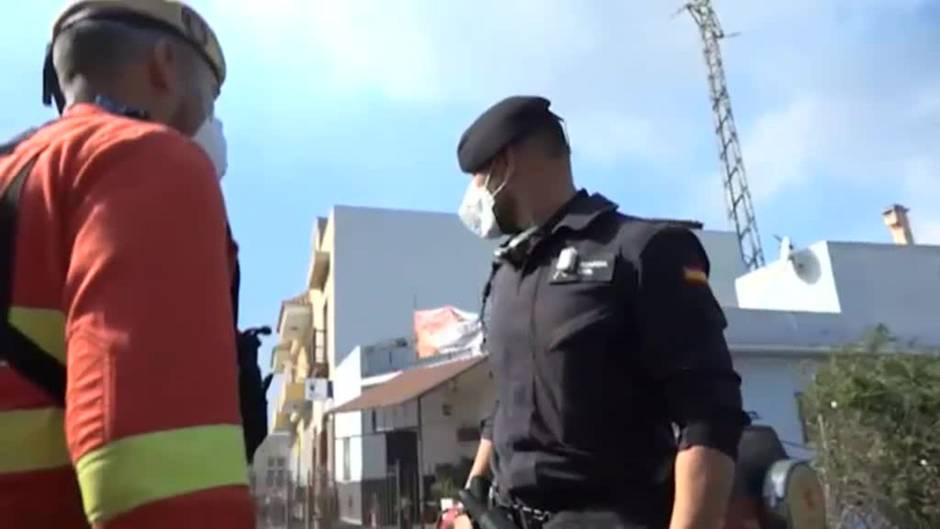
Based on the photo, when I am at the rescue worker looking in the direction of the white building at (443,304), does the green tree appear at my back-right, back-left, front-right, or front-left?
front-right

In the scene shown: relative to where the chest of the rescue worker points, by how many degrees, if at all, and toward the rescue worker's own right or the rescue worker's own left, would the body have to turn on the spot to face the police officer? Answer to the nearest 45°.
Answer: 0° — they already face them

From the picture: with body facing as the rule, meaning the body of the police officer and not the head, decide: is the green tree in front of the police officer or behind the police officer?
behind

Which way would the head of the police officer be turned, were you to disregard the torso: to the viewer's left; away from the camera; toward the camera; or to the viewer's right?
to the viewer's left

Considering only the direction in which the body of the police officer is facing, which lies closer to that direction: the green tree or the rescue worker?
the rescue worker

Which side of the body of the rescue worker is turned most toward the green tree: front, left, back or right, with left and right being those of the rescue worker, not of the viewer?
front

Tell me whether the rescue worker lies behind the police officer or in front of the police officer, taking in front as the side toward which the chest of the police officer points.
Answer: in front

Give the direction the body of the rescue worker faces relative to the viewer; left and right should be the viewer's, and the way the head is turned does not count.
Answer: facing away from the viewer and to the right of the viewer

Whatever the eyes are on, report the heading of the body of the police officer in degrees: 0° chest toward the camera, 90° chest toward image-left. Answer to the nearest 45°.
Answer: approximately 45°
